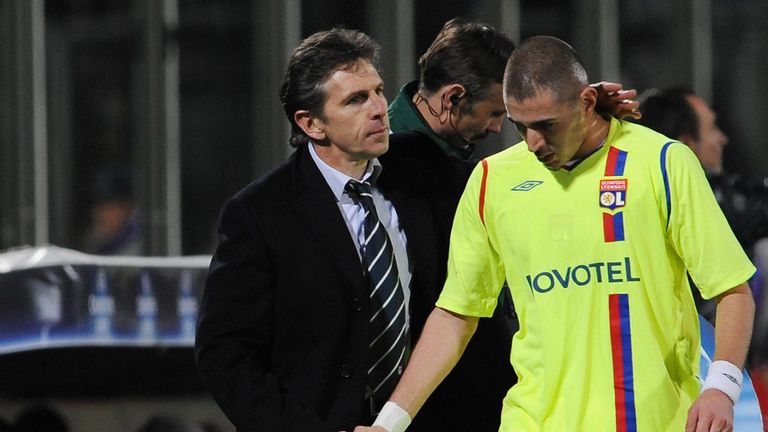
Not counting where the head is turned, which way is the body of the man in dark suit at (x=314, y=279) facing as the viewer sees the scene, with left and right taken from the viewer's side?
facing the viewer and to the right of the viewer

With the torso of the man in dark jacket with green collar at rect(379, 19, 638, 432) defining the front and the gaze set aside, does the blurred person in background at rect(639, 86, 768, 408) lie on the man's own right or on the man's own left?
on the man's own left

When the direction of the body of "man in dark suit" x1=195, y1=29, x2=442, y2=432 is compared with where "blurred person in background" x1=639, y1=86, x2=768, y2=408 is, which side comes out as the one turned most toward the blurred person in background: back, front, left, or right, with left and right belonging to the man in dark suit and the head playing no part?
left

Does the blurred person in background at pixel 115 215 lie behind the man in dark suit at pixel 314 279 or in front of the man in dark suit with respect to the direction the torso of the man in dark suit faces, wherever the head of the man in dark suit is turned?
behind

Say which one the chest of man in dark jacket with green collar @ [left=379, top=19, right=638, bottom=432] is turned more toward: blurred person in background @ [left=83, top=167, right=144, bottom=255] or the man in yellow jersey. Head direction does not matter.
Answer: the man in yellow jersey

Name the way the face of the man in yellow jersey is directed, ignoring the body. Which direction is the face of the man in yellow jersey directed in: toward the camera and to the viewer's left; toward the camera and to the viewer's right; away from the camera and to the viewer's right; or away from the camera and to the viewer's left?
toward the camera and to the viewer's left
